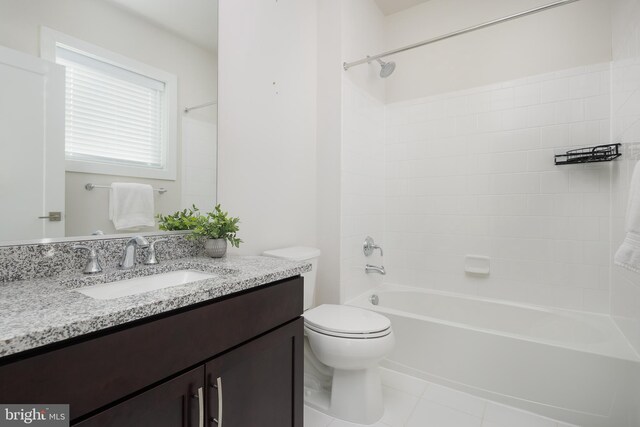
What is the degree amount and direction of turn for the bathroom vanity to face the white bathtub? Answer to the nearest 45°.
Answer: approximately 45° to its left

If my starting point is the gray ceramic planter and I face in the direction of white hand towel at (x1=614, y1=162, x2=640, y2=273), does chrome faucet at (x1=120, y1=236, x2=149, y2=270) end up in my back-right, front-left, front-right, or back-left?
back-right

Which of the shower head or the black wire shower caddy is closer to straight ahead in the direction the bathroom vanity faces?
the black wire shower caddy

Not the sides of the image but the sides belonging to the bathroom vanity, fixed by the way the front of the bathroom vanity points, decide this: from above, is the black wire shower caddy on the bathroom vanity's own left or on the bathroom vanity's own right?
on the bathroom vanity's own left

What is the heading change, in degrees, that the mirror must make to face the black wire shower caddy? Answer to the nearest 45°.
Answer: approximately 45° to its left

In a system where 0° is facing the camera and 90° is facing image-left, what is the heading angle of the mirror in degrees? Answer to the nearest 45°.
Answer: approximately 315°

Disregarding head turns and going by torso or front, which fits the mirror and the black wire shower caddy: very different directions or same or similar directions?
very different directions
